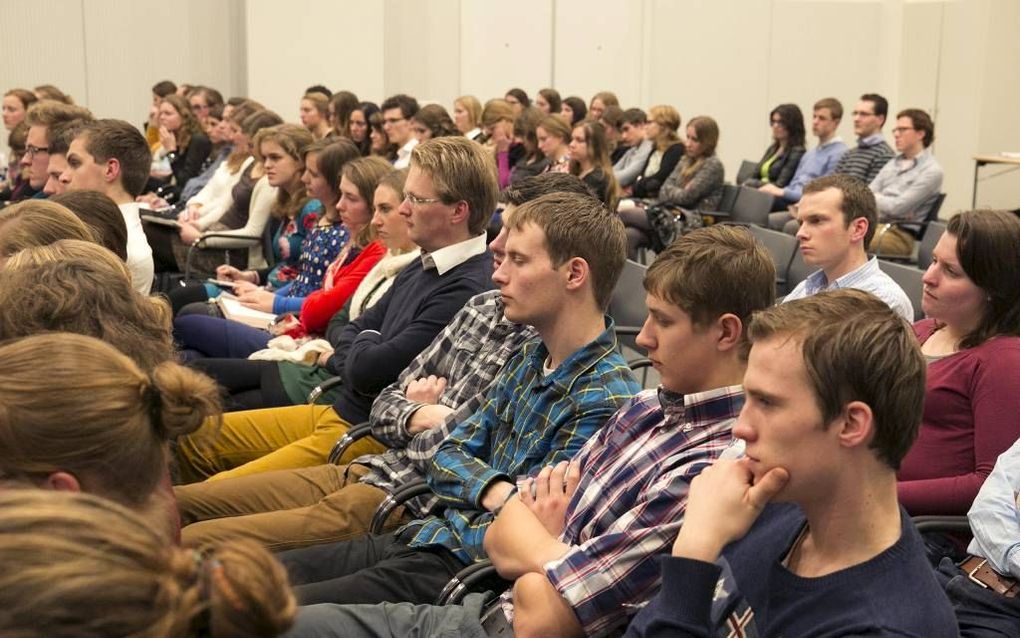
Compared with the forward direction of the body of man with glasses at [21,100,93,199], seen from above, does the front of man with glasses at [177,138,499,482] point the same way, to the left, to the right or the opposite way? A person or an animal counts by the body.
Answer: the same way

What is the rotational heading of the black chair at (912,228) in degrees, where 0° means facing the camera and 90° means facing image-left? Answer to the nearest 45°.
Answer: approximately 90°

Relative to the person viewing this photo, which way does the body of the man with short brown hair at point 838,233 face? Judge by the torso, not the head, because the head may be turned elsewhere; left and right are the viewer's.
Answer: facing the viewer and to the left of the viewer

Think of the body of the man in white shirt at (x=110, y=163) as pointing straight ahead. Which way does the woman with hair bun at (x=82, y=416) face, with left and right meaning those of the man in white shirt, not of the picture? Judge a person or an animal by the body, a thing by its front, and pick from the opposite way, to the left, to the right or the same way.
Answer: the same way

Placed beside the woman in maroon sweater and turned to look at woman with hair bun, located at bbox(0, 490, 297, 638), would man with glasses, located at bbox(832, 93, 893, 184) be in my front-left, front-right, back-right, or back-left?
back-right

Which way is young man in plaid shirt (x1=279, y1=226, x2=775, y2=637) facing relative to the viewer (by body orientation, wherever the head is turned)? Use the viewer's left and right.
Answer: facing to the left of the viewer

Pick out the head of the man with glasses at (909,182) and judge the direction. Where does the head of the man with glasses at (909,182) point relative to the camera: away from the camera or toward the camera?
toward the camera

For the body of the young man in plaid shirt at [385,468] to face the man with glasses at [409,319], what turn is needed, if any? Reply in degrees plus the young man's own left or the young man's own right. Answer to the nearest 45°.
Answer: approximately 90° to the young man's own right

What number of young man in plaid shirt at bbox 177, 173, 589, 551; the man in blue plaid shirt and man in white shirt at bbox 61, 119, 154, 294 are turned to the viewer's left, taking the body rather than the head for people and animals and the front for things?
3

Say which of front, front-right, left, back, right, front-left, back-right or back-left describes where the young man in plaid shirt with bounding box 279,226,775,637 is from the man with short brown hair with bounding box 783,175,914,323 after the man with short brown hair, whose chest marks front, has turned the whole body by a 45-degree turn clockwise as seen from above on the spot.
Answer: left

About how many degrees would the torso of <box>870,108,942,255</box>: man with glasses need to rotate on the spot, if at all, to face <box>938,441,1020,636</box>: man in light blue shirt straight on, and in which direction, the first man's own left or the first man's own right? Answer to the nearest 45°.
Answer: approximately 45° to the first man's own left

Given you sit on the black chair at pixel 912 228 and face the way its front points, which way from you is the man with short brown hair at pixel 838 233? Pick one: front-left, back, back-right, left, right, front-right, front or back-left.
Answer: left

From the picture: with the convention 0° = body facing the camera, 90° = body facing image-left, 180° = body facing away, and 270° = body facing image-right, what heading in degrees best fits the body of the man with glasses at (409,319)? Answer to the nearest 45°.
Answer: approximately 90°

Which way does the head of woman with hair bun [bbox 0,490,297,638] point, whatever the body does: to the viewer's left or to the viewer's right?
to the viewer's left
